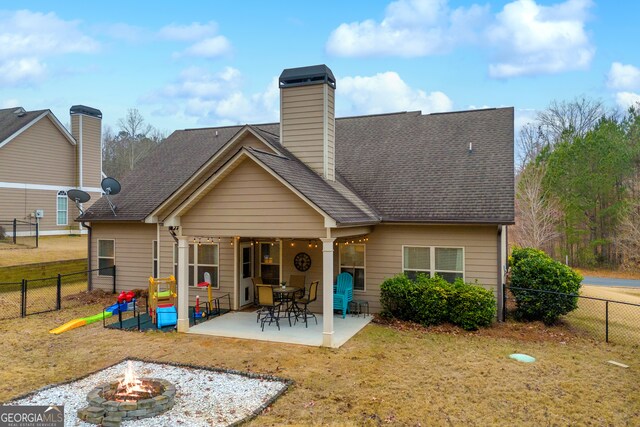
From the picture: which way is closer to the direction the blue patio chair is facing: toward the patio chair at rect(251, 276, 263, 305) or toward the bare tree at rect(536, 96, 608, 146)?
the patio chair

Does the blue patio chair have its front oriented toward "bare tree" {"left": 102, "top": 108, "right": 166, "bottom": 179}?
no

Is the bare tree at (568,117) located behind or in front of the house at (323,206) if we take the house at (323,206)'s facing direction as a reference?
in front

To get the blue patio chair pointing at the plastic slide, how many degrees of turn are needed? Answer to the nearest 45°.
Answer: approximately 45° to its right

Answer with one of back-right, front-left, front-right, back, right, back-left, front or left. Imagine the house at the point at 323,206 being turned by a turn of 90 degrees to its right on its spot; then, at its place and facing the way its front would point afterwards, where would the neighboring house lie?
back-left

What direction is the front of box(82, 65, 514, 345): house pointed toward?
away from the camera

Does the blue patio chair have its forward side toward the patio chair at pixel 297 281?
no

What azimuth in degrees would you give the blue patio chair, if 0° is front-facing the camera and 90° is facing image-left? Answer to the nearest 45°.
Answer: approximately 45°

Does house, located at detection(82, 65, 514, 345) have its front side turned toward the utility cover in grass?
no
